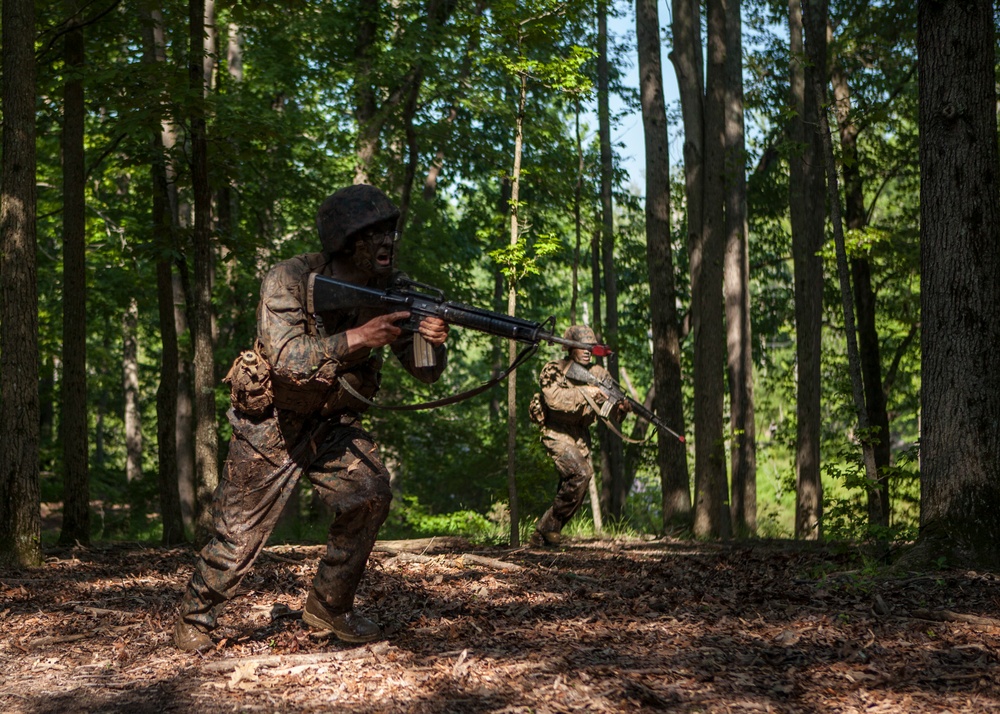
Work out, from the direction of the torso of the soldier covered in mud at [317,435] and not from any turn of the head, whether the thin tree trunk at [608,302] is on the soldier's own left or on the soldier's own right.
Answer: on the soldier's own left

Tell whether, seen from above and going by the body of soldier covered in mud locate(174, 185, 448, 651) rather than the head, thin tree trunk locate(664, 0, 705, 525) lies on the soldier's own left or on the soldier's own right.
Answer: on the soldier's own left

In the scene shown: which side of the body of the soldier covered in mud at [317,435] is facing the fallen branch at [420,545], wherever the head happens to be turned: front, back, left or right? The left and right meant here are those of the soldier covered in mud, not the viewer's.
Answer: left

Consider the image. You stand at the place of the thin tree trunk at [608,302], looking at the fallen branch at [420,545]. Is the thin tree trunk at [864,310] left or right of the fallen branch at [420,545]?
left

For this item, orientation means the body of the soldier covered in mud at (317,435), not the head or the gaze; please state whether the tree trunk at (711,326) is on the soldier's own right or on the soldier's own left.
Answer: on the soldier's own left

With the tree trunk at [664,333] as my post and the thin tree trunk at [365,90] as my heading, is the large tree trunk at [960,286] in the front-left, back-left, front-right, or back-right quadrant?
back-left

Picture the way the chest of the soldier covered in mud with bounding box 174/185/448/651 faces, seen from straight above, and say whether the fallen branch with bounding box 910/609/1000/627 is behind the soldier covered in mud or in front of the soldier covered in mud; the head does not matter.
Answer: in front

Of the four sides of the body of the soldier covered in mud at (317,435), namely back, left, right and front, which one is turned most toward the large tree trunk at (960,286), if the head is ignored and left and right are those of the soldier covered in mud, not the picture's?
front

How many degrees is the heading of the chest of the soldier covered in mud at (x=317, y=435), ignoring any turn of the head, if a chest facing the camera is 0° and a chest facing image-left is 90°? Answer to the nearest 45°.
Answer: approximately 270°

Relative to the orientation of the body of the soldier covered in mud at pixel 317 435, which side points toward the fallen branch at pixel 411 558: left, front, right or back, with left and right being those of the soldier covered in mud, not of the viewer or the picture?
left

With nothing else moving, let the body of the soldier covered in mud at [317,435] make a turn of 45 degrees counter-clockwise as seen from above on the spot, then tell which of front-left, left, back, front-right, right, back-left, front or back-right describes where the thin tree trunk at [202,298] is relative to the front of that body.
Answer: front-left
